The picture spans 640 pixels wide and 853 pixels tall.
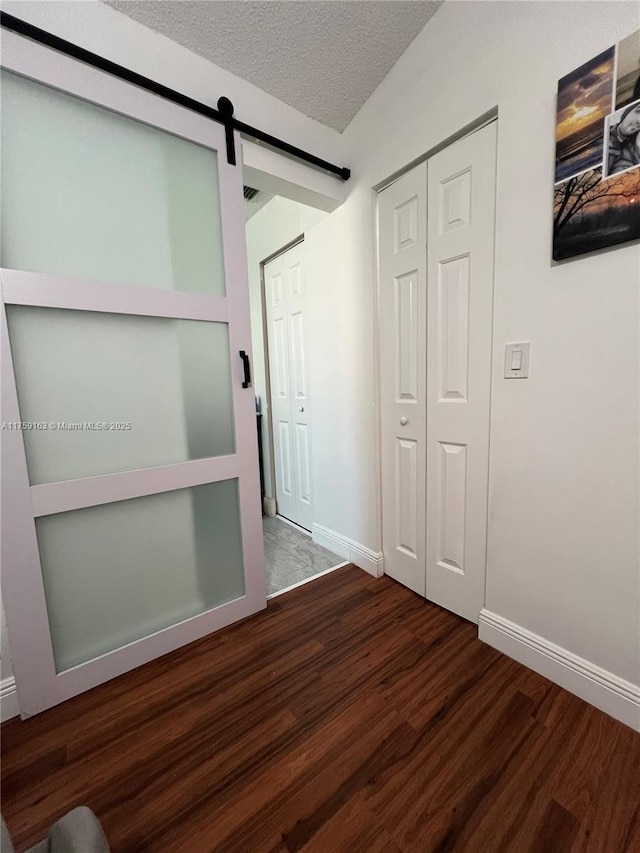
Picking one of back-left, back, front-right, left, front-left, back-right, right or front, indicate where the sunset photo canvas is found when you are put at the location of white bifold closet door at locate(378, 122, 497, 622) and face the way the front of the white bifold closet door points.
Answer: left

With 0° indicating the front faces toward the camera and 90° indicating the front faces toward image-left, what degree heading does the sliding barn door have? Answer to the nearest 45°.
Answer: approximately 315°

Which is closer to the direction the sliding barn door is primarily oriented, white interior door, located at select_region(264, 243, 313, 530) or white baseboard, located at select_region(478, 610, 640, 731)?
the white baseboard

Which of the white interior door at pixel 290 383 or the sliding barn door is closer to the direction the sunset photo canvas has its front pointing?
the sliding barn door

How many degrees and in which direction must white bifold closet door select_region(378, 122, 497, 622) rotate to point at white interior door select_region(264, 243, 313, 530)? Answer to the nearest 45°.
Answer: approximately 90° to its right

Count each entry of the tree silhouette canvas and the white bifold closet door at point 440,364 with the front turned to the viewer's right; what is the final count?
0

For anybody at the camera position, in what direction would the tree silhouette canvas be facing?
facing the viewer and to the left of the viewer

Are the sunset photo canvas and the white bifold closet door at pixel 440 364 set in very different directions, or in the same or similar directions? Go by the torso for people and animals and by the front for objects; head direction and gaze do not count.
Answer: same or similar directions

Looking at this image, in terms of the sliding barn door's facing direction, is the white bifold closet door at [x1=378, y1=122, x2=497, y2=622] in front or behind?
in front

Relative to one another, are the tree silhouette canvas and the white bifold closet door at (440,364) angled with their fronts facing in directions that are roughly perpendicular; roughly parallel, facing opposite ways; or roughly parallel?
roughly parallel
